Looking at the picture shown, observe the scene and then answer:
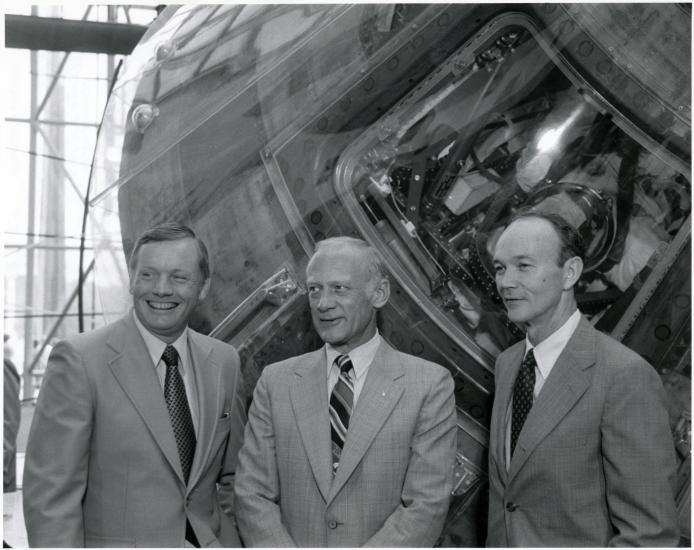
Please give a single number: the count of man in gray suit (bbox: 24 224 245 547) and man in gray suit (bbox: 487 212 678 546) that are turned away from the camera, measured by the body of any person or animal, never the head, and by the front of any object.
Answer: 0

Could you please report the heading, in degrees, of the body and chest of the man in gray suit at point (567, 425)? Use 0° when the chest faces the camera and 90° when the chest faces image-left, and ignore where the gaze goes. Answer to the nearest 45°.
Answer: approximately 45°

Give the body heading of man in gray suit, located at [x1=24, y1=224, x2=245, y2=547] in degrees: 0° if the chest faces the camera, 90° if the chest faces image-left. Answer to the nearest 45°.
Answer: approximately 315°

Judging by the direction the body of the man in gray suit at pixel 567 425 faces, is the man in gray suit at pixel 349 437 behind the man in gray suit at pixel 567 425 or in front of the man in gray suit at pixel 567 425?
in front

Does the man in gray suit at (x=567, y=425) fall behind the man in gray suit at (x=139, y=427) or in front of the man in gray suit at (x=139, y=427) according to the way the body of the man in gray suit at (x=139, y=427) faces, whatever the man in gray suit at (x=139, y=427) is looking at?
in front

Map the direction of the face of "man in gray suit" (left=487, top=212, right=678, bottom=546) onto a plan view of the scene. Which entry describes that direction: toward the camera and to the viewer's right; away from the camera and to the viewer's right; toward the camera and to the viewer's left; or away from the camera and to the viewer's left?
toward the camera and to the viewer's left
